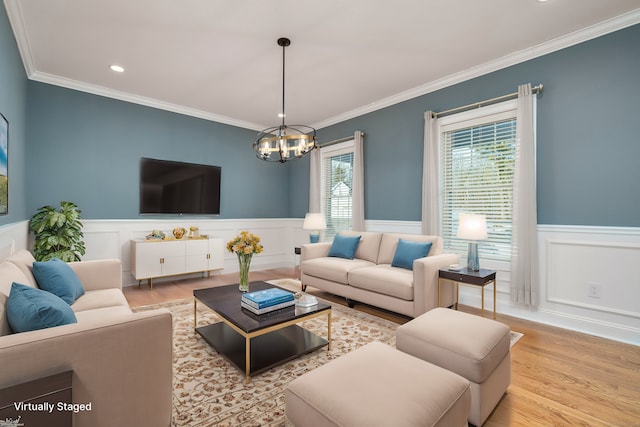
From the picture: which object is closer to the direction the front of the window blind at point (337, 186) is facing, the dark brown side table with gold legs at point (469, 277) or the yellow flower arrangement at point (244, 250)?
the yellow flower arrangement

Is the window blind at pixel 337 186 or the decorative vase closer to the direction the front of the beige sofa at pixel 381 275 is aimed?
the decorative vase

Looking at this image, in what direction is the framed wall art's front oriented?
to the viewer's right

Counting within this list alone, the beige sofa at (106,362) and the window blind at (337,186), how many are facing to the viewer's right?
1

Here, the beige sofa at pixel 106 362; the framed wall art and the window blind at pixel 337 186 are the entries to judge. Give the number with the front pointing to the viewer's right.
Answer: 2

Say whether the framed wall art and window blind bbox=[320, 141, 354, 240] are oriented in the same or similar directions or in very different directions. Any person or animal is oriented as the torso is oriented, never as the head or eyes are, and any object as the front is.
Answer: very different directions

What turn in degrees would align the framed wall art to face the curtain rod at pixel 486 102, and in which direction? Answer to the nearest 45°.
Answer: approximately 45° to its right

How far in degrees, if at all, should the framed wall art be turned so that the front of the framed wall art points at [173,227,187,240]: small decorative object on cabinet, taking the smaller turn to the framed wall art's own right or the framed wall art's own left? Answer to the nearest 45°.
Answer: approximately 45° to the framed wall art's own left

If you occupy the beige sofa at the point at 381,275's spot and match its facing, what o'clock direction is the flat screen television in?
The flat screen television is roughly at 2 o'clock from the beige sofa.

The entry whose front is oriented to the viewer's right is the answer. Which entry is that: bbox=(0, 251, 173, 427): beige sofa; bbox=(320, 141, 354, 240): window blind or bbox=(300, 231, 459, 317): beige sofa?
bbox=(0, 251, 173, 427): beige sofa

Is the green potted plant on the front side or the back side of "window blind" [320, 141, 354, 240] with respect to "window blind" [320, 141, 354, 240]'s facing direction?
on the front side

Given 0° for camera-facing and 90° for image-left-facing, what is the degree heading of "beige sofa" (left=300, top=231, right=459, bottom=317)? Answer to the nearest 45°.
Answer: approximately 45°

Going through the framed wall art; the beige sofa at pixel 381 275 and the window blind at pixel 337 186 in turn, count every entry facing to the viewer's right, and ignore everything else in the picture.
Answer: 1

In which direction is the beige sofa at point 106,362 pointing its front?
to the viewer's right

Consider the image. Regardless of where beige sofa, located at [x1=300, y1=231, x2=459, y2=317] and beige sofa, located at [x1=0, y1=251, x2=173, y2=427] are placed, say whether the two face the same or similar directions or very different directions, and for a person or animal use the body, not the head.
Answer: very different directions
